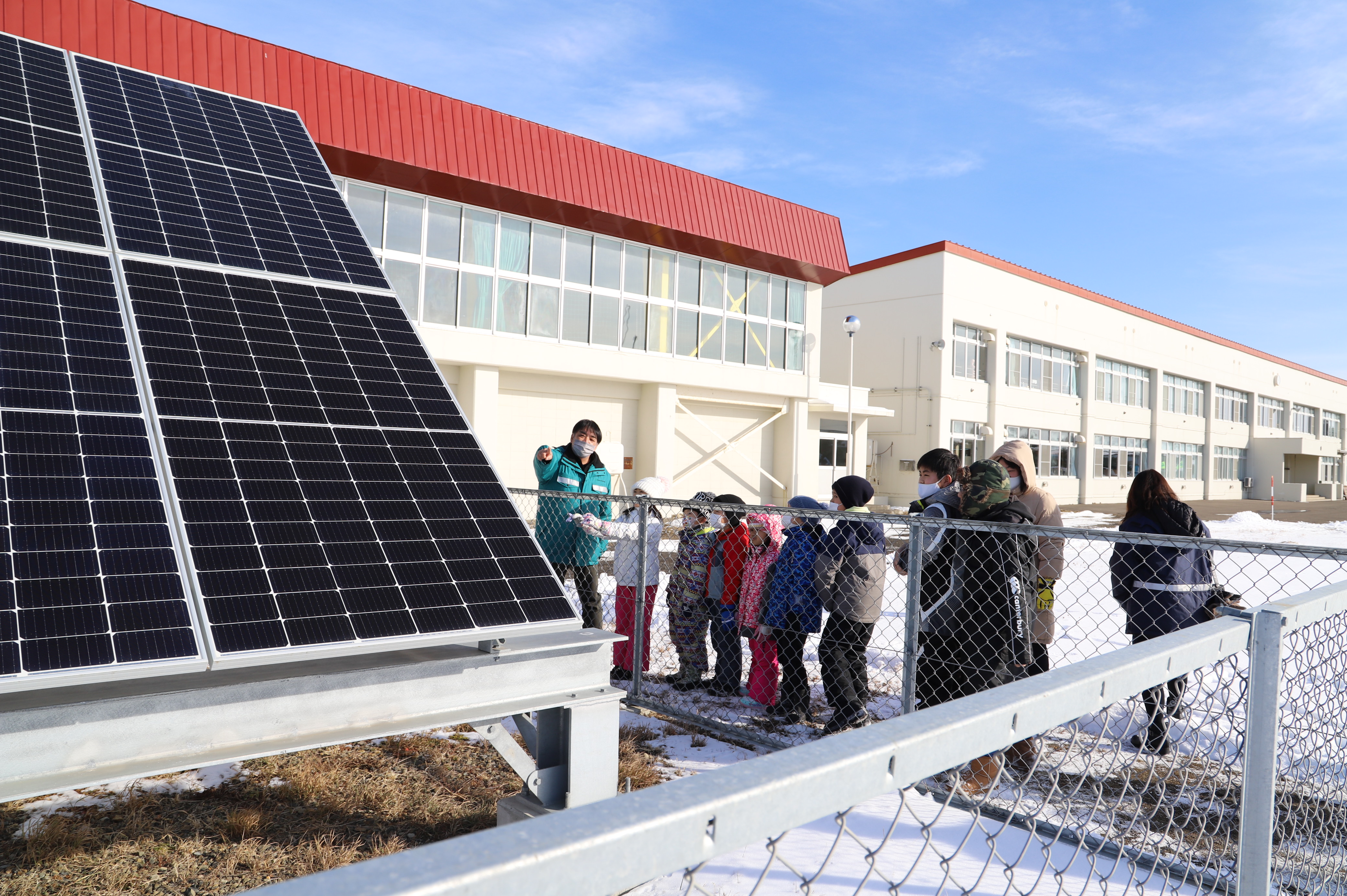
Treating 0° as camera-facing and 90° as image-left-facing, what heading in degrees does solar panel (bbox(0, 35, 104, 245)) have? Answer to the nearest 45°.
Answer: approximately 315°

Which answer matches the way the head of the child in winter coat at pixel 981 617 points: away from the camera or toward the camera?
away from the camera

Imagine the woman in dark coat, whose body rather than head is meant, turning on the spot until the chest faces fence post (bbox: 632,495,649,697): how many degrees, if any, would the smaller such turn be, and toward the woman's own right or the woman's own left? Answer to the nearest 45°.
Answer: approximately 45° to the woman's own left

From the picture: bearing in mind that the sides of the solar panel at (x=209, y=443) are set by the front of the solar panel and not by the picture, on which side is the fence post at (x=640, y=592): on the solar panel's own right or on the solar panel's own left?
on the solar panel's own left

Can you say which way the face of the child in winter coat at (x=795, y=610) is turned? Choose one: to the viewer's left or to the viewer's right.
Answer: to the viewer's left

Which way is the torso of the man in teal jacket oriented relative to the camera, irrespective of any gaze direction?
toward the camera

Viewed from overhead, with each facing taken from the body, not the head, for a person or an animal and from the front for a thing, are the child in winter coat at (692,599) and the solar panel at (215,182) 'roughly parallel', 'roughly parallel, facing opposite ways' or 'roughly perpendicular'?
roughly parallel, facing opposite ways

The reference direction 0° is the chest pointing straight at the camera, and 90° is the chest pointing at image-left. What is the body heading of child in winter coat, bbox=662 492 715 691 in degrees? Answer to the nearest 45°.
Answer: approximately 90°

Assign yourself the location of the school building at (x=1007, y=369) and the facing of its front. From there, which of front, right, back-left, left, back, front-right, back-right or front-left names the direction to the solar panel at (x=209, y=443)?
front-right

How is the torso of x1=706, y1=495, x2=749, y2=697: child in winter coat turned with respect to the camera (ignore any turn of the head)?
to the viewer's left

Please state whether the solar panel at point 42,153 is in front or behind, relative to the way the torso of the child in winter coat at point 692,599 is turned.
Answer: in front

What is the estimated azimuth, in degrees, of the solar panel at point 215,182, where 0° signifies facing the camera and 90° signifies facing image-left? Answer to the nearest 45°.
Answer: approximately 315°

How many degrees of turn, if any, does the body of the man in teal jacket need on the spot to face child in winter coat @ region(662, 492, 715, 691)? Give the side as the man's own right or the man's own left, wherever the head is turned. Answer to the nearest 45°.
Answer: approximately 45° to the man's own left

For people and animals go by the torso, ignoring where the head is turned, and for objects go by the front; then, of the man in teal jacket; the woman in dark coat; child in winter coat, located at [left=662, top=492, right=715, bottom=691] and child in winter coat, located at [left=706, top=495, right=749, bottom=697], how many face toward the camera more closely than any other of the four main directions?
1

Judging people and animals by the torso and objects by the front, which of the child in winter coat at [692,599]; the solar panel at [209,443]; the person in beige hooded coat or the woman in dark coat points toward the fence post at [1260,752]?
the solar panel

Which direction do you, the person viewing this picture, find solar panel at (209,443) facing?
facing the viewer and to the right of the viewer
